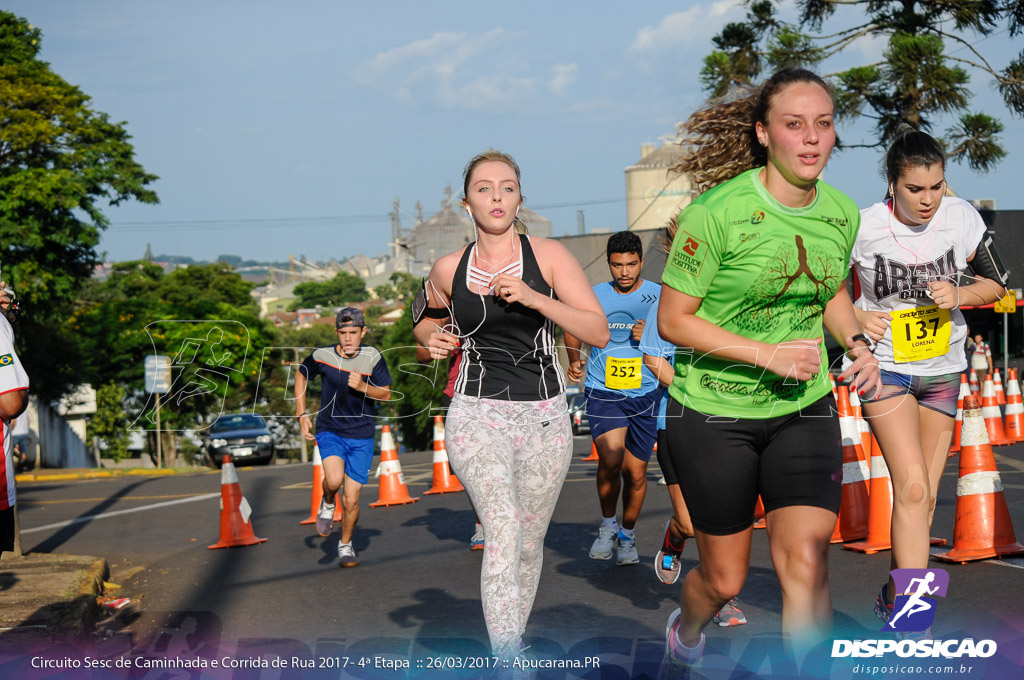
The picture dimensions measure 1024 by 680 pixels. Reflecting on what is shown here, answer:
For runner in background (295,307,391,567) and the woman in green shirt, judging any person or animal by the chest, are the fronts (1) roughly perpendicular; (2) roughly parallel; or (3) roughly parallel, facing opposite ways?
roughly parallel

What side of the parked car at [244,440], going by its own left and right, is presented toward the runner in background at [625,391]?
front

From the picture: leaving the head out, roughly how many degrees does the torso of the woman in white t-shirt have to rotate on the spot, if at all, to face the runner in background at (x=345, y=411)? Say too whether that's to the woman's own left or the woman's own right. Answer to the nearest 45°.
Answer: approximately 135° to the woman's own right

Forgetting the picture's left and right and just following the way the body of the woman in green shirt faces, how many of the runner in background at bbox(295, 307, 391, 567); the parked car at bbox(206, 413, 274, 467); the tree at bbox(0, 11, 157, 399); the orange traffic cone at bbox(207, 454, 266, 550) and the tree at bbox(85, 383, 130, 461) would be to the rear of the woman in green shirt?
5

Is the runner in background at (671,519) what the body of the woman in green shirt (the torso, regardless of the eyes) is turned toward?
no

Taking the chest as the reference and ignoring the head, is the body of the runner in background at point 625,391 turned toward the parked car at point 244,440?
no

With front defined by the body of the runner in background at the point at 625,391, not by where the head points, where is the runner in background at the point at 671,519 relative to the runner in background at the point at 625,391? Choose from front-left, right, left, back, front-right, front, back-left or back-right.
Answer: front

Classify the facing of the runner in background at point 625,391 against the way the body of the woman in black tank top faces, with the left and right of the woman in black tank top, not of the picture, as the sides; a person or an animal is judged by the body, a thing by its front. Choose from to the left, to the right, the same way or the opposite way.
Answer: the same way

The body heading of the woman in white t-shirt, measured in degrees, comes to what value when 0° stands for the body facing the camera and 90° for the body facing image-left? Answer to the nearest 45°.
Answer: approximately 0°

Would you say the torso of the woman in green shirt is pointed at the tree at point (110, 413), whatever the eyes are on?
no

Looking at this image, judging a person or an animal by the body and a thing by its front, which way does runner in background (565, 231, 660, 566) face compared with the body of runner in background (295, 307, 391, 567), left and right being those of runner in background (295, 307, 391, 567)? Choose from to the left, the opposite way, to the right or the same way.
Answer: the same way

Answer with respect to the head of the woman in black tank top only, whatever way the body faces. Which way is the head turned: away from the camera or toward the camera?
toward the camera

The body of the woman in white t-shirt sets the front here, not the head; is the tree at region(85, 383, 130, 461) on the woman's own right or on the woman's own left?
on the woman's own right

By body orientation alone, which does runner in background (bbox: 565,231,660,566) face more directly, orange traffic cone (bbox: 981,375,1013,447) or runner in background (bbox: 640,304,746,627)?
the runner in background

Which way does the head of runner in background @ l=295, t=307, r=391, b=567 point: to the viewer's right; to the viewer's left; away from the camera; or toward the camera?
toward the camera

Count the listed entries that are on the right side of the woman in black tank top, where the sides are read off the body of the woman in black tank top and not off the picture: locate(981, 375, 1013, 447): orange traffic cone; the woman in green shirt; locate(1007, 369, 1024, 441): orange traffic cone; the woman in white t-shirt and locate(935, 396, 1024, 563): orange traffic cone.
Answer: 0

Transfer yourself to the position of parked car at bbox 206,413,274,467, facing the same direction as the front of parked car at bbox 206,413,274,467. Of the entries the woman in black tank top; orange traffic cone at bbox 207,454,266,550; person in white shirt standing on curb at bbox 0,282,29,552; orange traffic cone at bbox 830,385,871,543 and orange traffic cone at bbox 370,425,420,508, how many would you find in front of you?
5

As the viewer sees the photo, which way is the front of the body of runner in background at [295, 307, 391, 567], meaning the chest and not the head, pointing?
toward the camera

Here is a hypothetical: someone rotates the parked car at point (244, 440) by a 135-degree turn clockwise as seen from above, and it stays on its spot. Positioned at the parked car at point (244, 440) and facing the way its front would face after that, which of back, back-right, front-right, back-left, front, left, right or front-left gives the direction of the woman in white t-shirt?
back-left

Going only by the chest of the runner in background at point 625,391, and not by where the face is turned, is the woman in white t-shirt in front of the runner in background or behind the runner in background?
in front

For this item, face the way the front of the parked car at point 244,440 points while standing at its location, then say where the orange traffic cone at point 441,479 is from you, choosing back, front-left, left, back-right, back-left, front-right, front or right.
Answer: front

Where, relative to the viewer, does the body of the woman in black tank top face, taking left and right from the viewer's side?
facing the viewer
